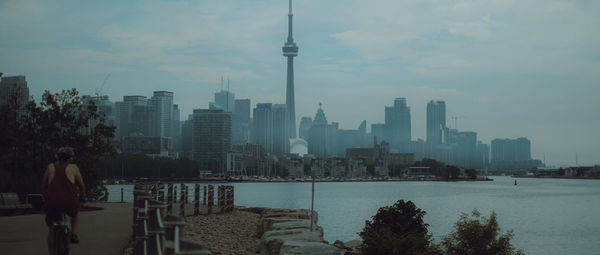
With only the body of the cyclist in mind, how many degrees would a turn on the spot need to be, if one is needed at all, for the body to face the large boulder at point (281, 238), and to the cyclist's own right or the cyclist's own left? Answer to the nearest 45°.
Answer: approximately 45° to the cyclist's own right

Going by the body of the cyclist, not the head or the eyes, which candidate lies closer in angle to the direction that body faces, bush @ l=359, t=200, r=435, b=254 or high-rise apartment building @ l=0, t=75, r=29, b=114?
the high-rise apartment building

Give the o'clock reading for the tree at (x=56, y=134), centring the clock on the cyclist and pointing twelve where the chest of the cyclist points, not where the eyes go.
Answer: The tree is roughly at 12 o'clock from the cyclist.

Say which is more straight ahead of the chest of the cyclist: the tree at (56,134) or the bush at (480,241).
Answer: the tree

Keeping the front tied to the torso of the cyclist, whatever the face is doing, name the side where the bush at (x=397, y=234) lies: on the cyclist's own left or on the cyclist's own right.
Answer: on the cyclist's own right

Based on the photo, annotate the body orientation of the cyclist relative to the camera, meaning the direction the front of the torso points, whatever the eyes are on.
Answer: away from the camera
